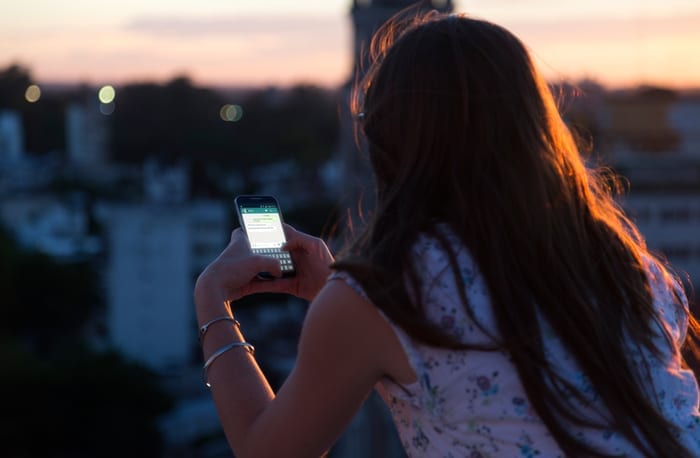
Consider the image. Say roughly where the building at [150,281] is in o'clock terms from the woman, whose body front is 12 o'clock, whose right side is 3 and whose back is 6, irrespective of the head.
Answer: The building is roughly at 1 o'clock from the woman.

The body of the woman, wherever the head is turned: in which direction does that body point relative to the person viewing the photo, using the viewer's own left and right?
facing away from the viewer and to the left of the viewer

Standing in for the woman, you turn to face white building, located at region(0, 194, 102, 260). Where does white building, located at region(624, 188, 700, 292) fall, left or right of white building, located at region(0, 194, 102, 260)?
right

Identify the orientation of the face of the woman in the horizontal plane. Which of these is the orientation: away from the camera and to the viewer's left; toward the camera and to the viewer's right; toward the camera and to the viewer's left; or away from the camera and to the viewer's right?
away from the camera and to the viewer's left

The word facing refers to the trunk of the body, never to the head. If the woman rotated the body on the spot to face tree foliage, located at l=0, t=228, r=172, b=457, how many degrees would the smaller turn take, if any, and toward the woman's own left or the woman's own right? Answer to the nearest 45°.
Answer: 0° — they already face it

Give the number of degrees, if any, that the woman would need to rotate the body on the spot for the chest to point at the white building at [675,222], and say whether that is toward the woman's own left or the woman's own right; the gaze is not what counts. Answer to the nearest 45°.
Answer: approximately 45° to the woman's own right

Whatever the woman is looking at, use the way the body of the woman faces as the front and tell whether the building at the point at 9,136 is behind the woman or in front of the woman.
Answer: in front
